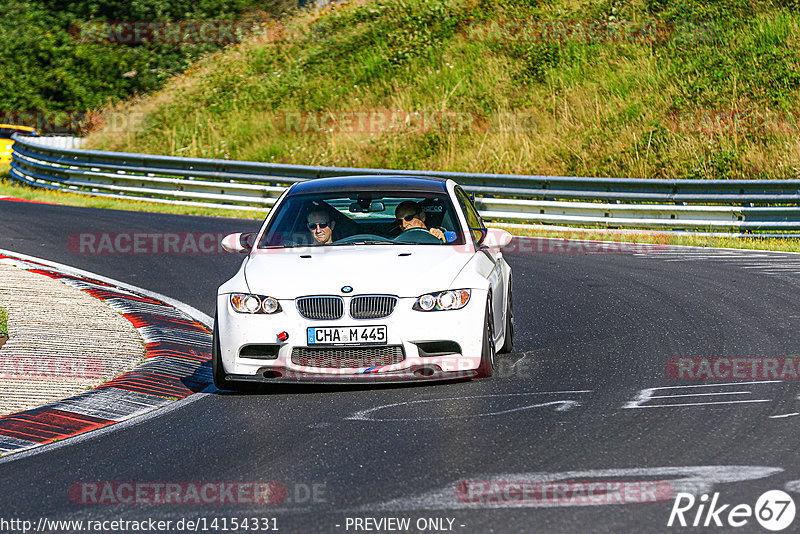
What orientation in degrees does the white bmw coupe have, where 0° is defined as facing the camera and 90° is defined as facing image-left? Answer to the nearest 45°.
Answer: approximately 0°

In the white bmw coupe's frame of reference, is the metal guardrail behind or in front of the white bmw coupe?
behind

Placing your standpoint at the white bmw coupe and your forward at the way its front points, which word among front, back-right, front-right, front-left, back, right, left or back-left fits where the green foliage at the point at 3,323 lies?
back-right
